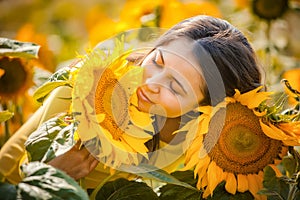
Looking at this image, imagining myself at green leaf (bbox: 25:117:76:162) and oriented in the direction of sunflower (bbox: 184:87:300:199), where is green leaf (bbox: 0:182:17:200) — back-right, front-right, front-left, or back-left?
back-right

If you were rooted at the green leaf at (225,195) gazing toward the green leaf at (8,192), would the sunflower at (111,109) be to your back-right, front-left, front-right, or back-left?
front-right

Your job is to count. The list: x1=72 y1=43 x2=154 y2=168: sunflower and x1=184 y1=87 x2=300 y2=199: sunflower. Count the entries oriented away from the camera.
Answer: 0

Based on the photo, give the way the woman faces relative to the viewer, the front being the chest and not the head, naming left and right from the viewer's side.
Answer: facing the viewer and to the left of the viewer

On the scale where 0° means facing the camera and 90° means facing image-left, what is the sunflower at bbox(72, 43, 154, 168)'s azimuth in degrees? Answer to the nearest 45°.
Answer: approximately 315°

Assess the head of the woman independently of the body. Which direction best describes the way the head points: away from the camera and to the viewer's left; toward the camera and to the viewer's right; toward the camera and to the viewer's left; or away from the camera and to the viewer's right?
toward the camera and to the viewer's left

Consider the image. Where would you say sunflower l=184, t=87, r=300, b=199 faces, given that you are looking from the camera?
facing the viewer

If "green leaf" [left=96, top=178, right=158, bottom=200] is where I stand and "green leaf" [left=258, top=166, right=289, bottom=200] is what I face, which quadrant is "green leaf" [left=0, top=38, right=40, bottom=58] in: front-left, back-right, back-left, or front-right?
back-left
